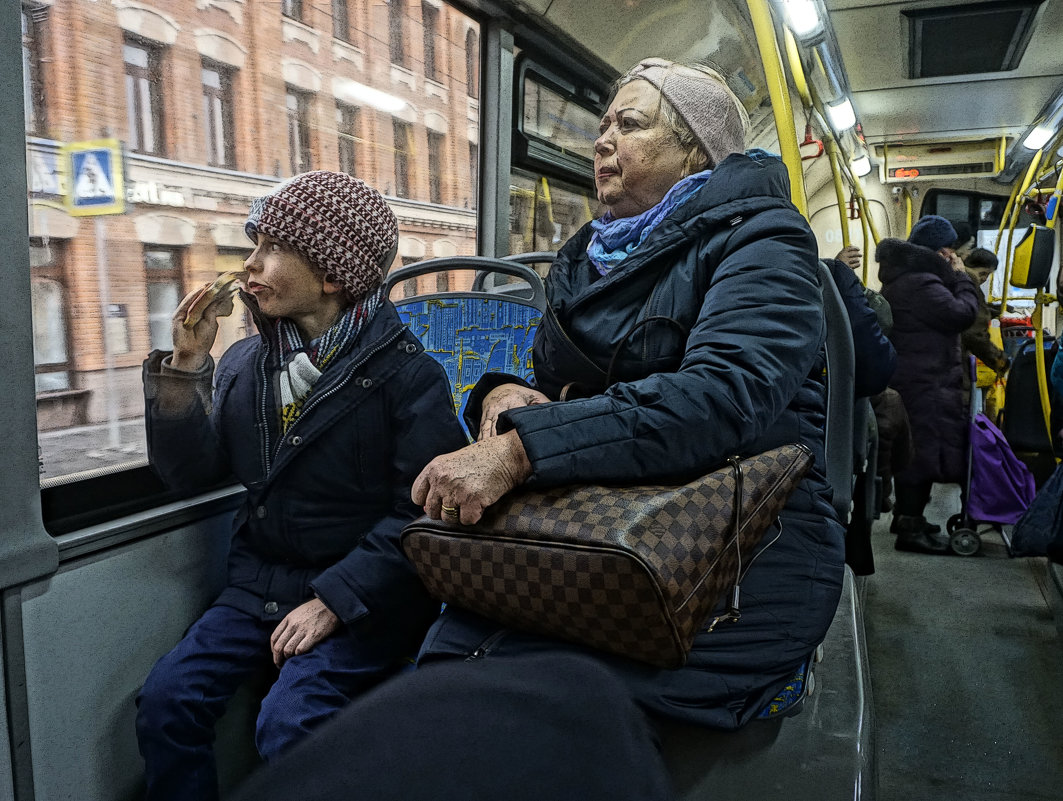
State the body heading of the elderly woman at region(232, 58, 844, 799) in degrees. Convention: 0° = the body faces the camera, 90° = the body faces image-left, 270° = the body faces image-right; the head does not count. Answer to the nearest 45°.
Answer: approximately 45°

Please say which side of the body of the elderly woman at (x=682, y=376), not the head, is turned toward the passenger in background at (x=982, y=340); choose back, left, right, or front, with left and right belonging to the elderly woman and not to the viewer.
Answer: back

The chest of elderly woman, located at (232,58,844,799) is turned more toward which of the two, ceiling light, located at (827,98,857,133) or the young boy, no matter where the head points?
the young boy

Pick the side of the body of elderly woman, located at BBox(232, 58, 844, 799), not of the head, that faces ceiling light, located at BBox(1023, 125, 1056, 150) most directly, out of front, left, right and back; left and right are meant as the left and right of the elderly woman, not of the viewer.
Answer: back

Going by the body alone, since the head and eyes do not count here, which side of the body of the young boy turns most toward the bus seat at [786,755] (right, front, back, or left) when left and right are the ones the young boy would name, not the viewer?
left

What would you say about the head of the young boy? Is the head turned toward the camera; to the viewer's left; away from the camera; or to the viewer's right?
to the viewer's left

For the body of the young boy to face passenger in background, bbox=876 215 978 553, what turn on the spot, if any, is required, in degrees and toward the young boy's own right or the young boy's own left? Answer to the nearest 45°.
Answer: approximately 180°

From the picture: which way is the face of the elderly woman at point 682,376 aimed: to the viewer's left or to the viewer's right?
to the viewer's left

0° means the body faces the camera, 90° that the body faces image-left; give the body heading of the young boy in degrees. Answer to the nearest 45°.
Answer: approximately 45°

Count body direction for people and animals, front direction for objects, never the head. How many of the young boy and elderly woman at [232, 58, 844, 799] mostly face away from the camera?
0

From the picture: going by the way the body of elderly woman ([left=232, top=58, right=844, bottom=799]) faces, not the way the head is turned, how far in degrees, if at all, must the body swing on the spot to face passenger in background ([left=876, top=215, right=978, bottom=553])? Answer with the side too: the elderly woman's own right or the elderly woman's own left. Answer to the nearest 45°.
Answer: approximately 180°
